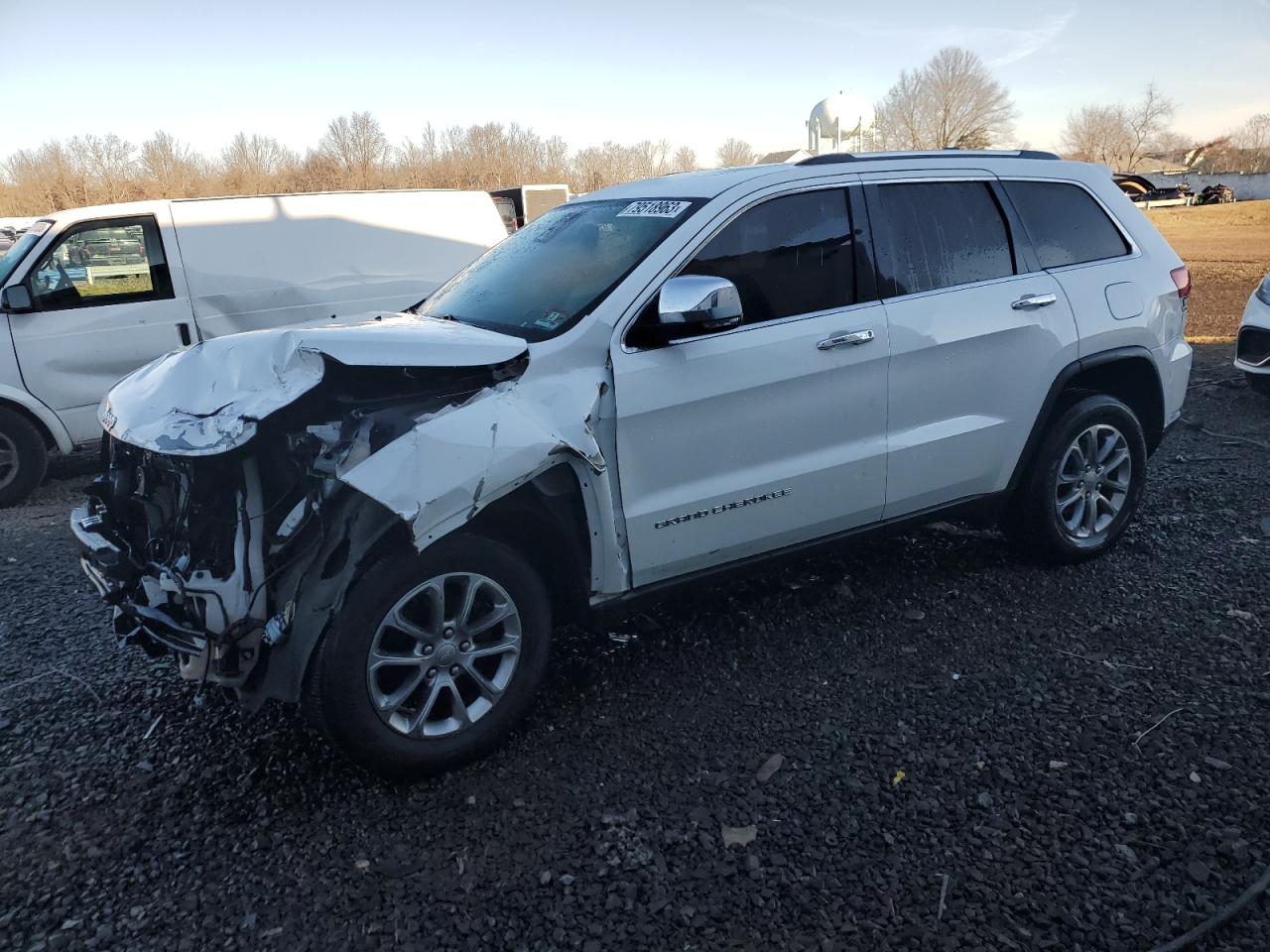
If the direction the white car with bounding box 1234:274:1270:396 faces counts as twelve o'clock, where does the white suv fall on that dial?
The white suv is roughly at 1 o'clock from the white car.

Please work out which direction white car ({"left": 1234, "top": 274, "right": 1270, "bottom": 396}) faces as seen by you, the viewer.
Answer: facing the viewer and to the left of the viewer

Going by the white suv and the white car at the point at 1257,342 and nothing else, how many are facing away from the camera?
0

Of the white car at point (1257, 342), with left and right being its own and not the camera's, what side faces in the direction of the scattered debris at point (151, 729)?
front

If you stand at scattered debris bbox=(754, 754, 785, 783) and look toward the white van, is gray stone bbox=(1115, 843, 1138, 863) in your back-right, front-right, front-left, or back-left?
back-right

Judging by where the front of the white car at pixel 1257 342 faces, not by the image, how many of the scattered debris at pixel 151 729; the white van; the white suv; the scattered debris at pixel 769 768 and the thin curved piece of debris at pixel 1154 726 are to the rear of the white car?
0

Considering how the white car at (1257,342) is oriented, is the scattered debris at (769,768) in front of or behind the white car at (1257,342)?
in front

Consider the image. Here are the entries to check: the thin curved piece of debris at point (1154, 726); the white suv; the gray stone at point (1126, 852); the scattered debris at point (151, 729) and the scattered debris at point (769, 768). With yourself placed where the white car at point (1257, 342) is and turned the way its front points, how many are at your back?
0

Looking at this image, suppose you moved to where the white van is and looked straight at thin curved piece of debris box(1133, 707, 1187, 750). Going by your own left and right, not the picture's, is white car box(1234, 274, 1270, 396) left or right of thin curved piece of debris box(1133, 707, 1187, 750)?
left

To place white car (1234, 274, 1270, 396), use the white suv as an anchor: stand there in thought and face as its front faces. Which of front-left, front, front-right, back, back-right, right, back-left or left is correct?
back

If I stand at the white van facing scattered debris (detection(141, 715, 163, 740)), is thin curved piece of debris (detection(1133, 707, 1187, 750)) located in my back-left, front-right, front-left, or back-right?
front-left

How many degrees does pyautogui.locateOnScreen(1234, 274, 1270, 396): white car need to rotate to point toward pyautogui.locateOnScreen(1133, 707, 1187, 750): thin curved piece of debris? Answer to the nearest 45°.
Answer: approximately 45° to its left
